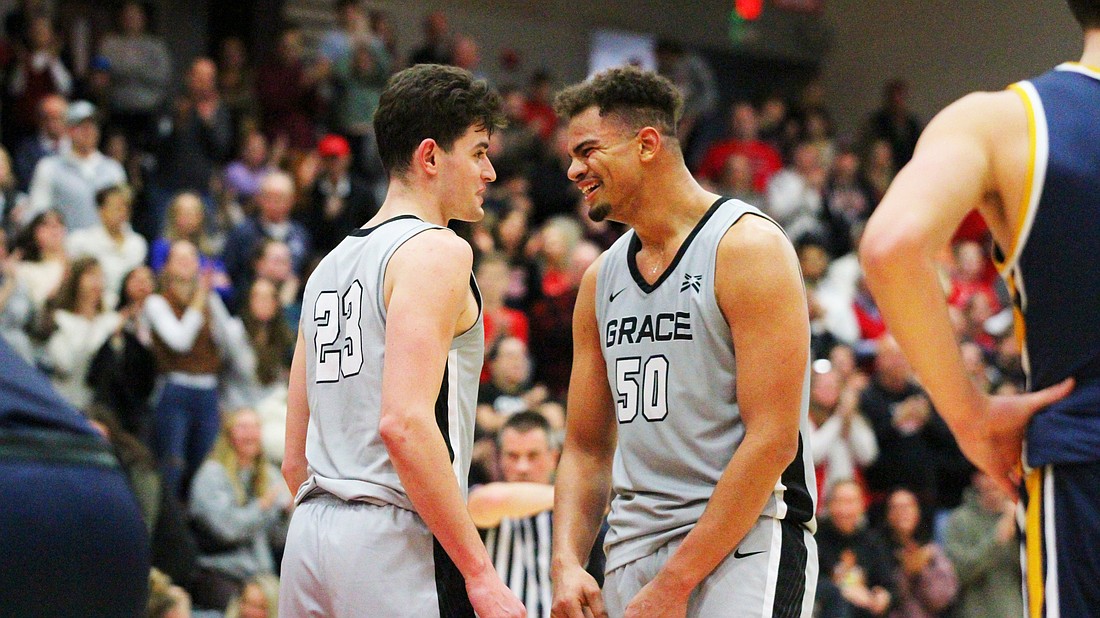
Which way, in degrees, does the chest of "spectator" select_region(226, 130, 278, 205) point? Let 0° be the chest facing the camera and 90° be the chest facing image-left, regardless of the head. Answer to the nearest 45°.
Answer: approximately 315°

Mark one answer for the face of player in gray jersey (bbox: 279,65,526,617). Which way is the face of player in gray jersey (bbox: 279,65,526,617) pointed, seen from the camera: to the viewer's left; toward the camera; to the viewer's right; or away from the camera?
to the viewer's right

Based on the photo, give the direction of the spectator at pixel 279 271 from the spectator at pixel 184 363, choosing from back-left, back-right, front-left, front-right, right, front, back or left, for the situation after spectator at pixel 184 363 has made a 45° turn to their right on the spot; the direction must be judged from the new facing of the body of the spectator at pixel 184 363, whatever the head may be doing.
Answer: back-left

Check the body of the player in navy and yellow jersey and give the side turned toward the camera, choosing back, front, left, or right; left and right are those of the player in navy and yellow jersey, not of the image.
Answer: back

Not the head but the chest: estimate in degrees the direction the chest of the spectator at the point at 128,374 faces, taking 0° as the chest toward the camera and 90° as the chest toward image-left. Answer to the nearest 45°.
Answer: approximately 315°

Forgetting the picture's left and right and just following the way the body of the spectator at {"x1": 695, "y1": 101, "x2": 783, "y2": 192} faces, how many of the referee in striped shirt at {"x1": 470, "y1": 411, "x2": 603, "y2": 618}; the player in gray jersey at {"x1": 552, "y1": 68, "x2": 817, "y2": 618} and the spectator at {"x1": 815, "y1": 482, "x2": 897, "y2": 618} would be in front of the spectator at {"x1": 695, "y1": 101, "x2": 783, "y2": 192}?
3

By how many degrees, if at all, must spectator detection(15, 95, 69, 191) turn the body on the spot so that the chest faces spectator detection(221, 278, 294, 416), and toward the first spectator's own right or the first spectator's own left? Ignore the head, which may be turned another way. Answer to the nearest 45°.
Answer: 0° — they already face them
